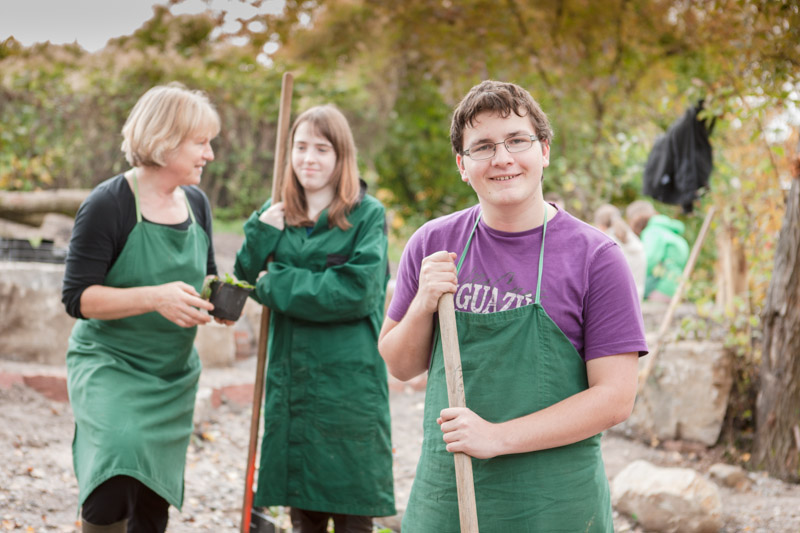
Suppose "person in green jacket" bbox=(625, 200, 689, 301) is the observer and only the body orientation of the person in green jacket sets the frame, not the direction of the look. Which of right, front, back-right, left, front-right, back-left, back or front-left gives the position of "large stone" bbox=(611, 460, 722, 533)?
left

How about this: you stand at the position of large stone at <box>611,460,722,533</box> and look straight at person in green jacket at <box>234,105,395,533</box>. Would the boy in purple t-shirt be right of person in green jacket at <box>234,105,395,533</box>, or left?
left

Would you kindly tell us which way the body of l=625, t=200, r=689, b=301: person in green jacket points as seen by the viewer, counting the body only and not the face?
to the viewer's left

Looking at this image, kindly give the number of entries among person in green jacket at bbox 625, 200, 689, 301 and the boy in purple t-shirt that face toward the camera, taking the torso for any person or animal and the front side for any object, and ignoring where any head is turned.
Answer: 1

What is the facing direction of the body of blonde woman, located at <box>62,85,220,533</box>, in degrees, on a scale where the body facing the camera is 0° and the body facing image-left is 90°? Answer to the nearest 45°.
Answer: approximately 315°

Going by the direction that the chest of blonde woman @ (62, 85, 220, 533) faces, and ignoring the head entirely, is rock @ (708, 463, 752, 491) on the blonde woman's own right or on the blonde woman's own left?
on the blonde woman's own left

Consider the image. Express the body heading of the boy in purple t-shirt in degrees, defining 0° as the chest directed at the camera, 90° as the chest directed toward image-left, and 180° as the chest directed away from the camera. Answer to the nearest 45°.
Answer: approximately 0°

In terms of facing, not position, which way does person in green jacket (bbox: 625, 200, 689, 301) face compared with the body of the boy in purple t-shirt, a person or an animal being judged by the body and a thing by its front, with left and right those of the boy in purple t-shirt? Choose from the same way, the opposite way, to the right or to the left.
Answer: to the right

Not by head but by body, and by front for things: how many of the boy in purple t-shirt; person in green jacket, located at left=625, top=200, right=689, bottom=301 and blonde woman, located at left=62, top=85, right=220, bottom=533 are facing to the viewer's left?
1
